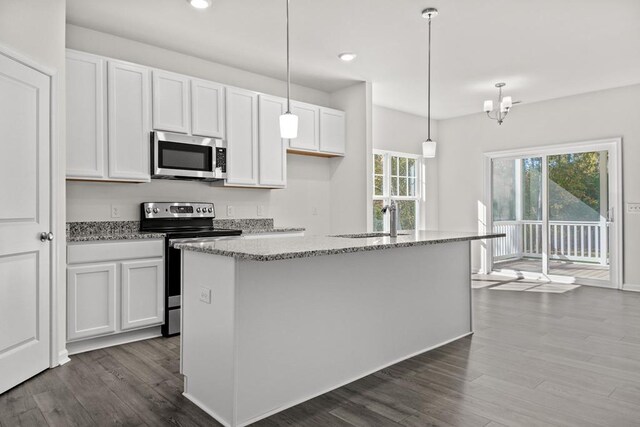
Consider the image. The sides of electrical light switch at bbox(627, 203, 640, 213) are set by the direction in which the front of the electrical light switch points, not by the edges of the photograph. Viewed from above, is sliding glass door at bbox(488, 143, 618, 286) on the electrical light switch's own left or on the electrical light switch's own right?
on the electrical light switch's own right

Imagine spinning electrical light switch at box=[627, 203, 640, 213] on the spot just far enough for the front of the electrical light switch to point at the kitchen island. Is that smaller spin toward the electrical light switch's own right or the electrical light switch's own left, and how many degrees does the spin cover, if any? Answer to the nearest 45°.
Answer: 0° — it already faces it

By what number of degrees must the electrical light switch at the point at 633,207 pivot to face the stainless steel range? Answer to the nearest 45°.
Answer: approximately 45° to its right

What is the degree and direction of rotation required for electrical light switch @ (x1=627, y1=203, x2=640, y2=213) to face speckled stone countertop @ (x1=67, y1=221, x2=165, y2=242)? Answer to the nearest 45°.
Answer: approximately 45° to its right

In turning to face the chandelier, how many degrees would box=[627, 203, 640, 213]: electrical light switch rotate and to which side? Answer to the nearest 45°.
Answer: approximately 45° to its right

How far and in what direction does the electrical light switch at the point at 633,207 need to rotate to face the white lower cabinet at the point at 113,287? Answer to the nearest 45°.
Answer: approximately 45° to its right

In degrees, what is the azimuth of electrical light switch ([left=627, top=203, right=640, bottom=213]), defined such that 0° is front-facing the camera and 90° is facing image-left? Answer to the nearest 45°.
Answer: approximately 0°
